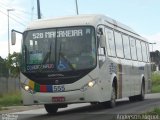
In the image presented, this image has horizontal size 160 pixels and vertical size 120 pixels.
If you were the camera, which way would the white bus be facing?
facing the viewer and to the left of the viewer
